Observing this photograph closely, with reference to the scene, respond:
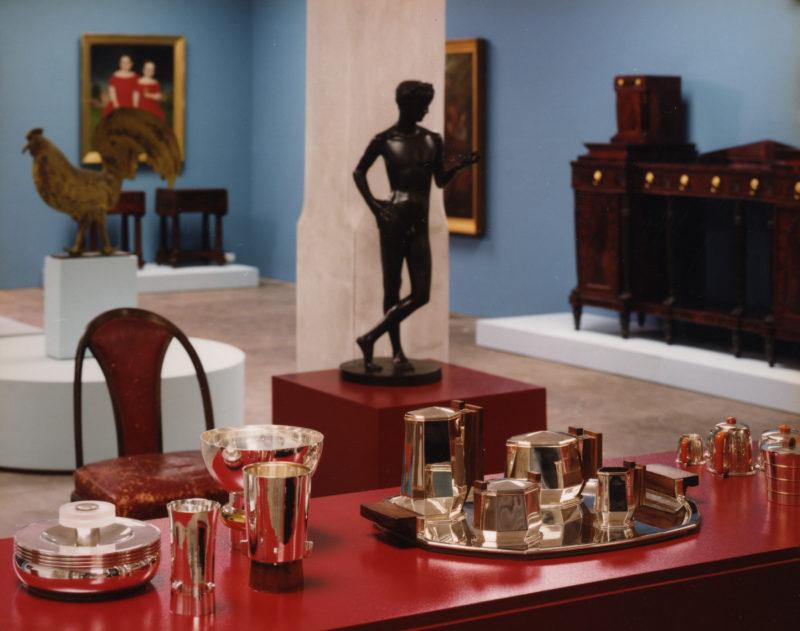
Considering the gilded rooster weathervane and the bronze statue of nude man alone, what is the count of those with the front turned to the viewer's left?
1

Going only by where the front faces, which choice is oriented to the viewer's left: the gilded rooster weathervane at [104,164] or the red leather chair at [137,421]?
the gilded rooster weathervane

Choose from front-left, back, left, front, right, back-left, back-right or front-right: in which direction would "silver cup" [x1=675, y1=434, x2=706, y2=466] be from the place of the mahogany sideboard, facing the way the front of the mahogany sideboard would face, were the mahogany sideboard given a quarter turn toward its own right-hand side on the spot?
back-left

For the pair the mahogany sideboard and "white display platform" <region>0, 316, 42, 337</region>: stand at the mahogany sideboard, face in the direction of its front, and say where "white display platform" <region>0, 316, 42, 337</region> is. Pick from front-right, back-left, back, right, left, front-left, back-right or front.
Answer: front-right

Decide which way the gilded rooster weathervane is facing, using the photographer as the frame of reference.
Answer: facing to the left of the viewer

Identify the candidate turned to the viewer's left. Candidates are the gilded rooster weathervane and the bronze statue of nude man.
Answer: the gilded rooster weathervane

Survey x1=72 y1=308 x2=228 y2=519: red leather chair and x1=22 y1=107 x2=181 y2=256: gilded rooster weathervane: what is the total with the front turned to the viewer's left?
1

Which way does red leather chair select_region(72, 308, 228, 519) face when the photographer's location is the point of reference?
facing the viewer and to the right of the viewer

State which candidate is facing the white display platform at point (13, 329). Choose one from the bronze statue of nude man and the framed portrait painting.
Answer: the framed portrait painting

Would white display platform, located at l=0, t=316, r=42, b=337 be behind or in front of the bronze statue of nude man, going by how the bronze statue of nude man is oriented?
behind

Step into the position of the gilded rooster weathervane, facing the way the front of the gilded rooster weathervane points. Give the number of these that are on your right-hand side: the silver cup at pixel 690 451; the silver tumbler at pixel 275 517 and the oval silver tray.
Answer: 0

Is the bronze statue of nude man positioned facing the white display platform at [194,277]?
no

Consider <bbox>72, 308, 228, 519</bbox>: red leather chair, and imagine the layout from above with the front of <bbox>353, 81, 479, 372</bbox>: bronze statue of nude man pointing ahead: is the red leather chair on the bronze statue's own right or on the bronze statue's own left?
on the bronze statue's own right

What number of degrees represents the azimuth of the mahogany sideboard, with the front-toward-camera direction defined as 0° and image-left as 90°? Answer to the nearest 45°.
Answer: approximately 45°

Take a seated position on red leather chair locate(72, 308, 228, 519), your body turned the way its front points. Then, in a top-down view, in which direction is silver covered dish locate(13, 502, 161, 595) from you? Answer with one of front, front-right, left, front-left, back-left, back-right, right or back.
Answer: front-right

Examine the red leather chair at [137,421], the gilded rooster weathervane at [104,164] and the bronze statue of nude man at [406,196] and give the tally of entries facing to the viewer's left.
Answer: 1

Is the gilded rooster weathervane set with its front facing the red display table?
no

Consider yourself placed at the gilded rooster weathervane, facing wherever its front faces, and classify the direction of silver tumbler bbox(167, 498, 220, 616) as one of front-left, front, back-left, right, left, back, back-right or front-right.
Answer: left

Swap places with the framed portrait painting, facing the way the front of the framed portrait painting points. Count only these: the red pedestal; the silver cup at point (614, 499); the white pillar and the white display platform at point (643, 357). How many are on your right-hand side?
0

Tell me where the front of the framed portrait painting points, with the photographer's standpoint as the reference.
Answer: facing the viewer and to the left of the viewer
